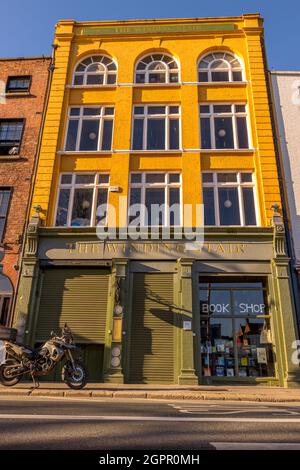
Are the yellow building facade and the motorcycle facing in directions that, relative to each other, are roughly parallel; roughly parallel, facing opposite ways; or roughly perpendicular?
roughly perpendicular

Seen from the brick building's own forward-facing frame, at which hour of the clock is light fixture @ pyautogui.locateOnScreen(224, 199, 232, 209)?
The light fixture is roughly at 10 o'clock from the brick building.

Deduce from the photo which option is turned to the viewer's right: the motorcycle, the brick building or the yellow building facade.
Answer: the motorcycle

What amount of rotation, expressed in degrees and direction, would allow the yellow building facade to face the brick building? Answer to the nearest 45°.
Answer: approximately 90° to its right

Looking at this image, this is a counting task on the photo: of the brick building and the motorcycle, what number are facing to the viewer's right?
1

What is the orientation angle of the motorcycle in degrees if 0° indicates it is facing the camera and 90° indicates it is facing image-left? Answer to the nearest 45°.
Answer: approximately 270°

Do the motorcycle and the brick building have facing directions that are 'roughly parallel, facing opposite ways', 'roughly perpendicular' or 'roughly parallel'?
roughly perpendicular
